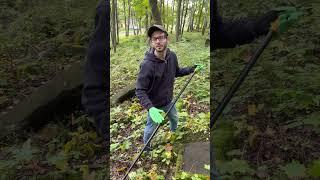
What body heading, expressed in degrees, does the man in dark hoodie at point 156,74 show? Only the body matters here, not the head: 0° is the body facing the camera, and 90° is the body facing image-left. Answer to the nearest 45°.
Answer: approximately 315°
